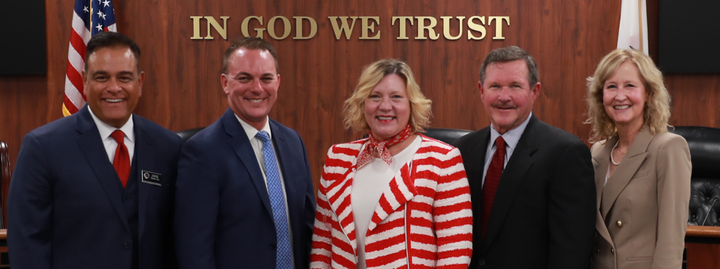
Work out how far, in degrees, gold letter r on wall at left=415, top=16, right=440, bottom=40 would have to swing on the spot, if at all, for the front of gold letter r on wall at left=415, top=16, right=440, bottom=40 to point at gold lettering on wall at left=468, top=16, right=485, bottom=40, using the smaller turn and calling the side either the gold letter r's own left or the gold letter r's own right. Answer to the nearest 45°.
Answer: approximately 90° to the gold letter r's own left

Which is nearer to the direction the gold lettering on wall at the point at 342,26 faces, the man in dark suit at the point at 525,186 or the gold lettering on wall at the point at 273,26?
the man in dark suit

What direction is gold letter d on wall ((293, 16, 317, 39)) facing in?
toward the camera

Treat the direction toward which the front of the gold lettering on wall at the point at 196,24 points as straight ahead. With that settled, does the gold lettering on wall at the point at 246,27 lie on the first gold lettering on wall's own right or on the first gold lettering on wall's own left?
on the first gold lettering on wall's own left

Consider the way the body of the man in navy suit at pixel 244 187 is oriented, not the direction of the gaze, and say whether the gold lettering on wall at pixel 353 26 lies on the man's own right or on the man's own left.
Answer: on the man's own left

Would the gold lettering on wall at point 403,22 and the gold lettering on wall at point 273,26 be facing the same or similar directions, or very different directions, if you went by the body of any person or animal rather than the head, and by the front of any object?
same or similar directions

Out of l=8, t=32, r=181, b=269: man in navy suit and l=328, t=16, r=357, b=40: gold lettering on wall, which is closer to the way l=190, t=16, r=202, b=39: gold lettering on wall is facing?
the man in navy suit

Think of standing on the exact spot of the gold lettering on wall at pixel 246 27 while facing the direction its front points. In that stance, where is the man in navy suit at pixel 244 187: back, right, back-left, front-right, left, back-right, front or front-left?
front

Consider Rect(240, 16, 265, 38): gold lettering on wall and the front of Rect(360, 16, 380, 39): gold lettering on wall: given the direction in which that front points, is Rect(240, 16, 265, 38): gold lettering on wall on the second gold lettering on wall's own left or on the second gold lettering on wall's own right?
on the second gold lettering on wall's own right

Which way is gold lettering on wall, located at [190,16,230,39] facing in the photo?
toward the camera

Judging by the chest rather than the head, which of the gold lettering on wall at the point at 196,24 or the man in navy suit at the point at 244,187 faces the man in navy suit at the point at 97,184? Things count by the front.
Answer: the gold lettering on wall

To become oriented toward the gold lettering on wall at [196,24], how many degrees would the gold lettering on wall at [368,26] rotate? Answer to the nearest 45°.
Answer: approximately 90° to its right

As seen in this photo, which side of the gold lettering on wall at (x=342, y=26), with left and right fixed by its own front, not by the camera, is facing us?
front
